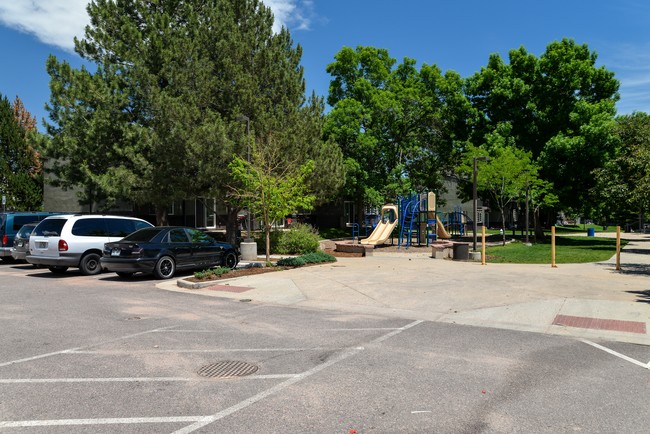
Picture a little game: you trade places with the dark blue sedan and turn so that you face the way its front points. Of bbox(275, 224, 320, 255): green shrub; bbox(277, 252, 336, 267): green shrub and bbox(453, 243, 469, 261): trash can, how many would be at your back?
0

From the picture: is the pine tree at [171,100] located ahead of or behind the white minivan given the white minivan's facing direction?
ahead

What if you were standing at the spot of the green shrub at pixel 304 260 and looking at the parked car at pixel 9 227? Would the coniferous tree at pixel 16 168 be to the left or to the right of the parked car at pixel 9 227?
right

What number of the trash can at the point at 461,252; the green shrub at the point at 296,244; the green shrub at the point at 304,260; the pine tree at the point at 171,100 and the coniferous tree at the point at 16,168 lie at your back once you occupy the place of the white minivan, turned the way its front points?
0

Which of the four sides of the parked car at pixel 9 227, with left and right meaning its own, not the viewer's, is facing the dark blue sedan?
right

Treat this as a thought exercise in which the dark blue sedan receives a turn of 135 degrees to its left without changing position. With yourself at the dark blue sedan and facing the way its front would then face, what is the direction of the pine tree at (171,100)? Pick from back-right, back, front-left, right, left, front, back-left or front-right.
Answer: right

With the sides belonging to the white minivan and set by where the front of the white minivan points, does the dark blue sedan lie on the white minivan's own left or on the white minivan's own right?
on the white minivan's own right

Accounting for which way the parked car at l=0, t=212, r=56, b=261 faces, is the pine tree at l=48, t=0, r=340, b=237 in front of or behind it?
in front

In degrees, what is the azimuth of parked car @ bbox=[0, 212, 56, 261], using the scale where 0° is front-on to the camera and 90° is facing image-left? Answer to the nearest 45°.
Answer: approximately 225°

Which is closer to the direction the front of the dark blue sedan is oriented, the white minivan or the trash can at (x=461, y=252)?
the trash can

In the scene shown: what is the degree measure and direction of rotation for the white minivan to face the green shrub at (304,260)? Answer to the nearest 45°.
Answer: approximately 45° to its right

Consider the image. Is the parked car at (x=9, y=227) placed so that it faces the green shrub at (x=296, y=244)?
no

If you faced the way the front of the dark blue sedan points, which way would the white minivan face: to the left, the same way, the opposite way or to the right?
the same way

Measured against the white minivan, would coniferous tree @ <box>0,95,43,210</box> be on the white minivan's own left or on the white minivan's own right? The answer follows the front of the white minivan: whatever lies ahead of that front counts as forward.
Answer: on the white minivan's own left

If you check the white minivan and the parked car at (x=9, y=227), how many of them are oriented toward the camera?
0

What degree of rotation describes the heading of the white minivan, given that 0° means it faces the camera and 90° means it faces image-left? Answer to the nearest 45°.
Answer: approximately 225°

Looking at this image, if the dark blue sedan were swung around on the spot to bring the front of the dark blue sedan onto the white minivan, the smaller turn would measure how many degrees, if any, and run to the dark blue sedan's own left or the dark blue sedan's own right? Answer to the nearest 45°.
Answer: approximately 90° to the dark blue sedan's own left

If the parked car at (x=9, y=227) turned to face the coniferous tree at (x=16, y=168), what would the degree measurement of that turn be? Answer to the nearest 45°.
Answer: approximately 45° to its left

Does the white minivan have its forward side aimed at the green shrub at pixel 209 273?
no

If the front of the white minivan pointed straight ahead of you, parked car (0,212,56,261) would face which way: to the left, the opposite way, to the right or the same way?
the same way

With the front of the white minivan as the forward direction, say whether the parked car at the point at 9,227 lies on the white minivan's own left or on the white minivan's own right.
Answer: on the white minivan's own left

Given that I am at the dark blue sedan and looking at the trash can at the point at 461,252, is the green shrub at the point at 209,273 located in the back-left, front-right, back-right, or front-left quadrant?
front-right
